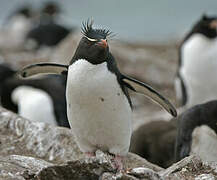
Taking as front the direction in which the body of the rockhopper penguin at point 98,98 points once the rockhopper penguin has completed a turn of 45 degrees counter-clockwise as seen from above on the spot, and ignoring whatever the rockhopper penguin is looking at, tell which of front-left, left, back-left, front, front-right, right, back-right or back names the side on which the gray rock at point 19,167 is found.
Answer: right

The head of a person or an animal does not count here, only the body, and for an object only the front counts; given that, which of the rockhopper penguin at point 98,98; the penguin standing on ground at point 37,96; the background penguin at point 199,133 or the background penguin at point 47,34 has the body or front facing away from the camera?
the background penguin at point 47,34

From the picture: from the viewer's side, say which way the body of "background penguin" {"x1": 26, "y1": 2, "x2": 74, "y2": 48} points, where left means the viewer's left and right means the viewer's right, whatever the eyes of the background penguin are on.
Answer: facing away from the viewer

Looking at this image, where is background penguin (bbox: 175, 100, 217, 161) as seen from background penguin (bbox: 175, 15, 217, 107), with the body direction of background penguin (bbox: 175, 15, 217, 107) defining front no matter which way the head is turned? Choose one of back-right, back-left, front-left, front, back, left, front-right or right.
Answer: front-right

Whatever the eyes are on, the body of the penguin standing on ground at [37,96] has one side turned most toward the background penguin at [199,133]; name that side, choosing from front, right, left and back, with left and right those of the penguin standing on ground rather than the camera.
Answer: left

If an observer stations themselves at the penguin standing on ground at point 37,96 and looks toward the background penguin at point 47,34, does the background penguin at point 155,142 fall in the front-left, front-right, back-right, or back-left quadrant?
back-right

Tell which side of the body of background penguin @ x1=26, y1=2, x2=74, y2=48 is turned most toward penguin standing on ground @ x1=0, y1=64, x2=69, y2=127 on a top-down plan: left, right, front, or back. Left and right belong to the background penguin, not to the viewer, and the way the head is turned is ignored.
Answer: back

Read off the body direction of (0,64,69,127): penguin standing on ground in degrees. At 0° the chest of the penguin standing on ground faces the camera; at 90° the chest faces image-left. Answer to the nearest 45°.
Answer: approximately 45°

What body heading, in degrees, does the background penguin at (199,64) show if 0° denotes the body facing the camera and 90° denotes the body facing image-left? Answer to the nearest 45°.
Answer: approximately 315°
